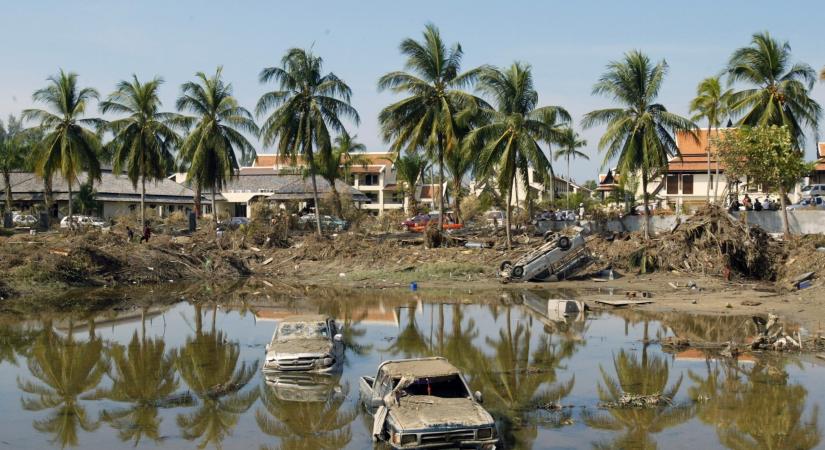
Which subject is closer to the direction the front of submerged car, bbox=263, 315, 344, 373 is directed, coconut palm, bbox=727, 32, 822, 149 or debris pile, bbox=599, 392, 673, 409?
the debris pile

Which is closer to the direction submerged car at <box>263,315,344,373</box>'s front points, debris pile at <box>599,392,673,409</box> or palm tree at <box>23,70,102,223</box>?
the debris pile

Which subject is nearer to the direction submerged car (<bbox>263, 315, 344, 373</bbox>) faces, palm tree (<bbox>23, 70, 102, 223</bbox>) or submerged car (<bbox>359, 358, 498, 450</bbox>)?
the submerged car

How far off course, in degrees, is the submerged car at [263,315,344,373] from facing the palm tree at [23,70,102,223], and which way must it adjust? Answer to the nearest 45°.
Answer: approximately 135° to its right

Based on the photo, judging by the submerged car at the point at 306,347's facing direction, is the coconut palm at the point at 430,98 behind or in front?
behind

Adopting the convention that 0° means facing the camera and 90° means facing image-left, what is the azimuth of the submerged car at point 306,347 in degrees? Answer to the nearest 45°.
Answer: approximately 0°

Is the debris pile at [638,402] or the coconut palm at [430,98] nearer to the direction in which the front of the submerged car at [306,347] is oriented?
the debris pile

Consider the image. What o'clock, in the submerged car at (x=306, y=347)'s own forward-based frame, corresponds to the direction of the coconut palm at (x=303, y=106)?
The coconut palm is roughly at 6 o'clock from the submerged car.

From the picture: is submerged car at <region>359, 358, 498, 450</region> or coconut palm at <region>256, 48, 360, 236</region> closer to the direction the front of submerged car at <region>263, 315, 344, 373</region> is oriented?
the submerged car

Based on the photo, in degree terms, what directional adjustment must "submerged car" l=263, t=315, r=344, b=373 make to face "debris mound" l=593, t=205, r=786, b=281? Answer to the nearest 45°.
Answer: approximately 135° to its left

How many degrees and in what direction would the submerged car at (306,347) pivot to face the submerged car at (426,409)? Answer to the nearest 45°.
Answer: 0° — it already faces it

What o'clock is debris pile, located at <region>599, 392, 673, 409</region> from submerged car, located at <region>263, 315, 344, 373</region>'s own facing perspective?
The debris pile is roughly at 10 o'clock from the submerged car.

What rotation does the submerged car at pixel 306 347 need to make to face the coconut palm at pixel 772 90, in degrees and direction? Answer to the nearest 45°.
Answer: approximately 135° to its left
